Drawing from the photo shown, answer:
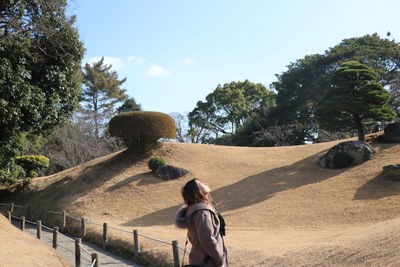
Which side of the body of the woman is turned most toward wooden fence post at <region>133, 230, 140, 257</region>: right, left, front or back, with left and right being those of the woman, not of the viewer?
left

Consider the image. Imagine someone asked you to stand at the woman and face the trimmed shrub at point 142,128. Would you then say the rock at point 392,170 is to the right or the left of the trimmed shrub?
right

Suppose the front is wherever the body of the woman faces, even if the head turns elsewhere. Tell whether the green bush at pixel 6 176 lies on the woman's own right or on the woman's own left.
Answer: on the woman's own left

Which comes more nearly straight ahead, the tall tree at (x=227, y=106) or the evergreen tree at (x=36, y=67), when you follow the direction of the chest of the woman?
the tall tree
